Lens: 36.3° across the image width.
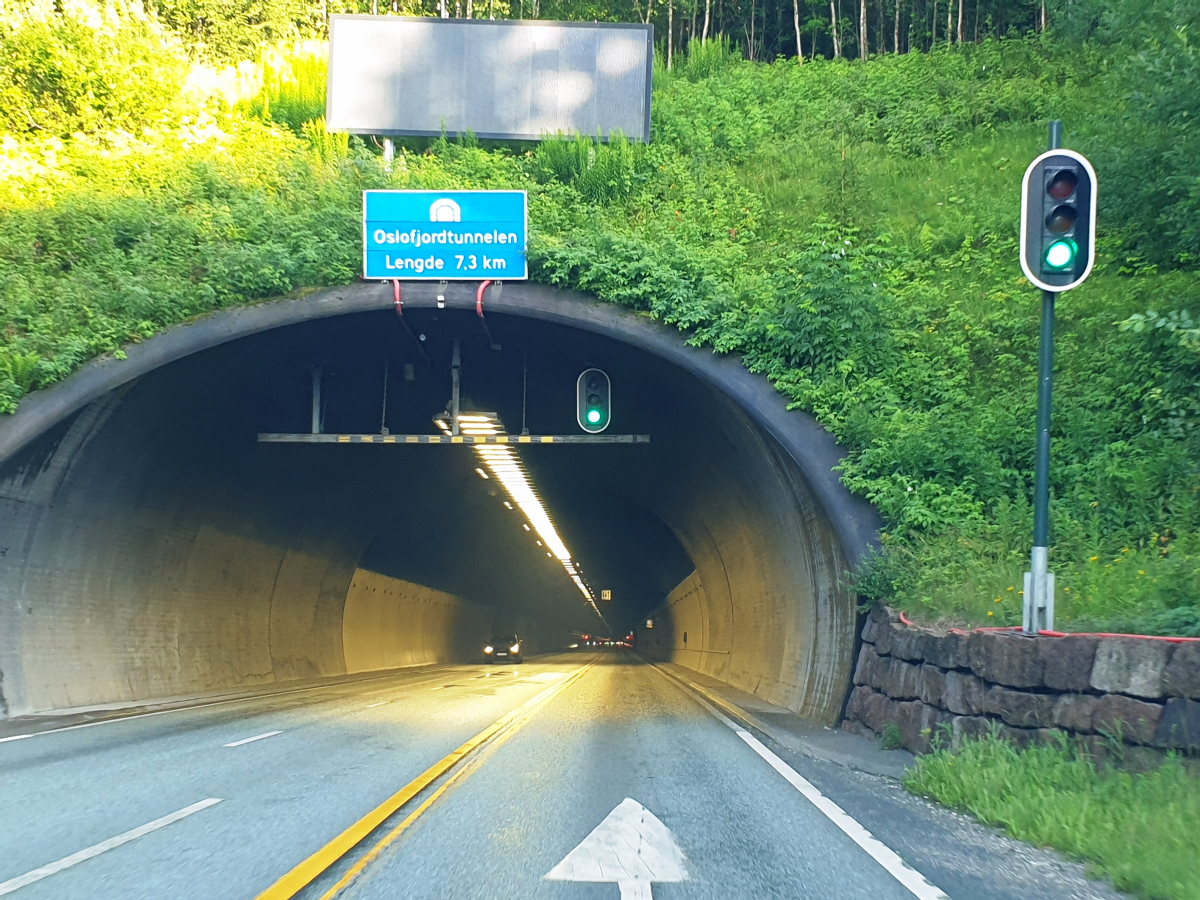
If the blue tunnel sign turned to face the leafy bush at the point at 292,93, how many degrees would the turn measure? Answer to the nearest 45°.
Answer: approximately 180°

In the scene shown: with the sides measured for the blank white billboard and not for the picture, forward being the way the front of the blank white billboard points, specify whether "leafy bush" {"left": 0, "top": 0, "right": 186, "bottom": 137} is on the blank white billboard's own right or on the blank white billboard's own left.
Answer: on the blank white billboard's own right

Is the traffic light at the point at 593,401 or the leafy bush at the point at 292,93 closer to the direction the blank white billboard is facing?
the traffic light

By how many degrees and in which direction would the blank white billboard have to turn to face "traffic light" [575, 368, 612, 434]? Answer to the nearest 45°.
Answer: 0° — it already faces it

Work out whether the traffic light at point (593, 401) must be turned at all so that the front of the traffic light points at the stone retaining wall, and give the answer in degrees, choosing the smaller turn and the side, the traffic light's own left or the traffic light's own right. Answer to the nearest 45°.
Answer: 0° — it already faces it

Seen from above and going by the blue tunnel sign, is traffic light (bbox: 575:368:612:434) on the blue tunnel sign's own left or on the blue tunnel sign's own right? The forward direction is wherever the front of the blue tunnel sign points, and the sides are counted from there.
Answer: on the blue tunnel sign's own left

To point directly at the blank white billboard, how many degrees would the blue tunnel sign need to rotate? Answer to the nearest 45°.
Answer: approximately 180°
